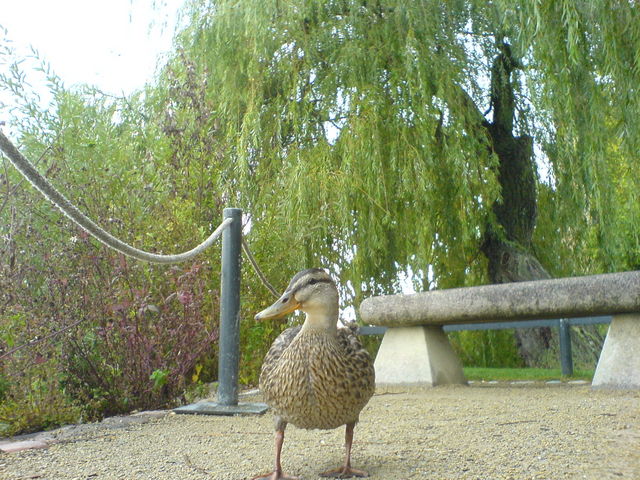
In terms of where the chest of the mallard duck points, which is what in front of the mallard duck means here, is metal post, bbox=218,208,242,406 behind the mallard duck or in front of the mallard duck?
behind

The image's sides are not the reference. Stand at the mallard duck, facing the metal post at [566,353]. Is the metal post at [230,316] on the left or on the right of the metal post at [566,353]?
left

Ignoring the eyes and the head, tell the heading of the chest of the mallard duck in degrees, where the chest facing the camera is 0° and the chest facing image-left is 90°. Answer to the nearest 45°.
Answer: approximately 0°

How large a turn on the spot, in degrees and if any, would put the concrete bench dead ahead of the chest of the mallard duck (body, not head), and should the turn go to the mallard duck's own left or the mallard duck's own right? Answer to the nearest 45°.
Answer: approximately 135° to the mallard duck's own left

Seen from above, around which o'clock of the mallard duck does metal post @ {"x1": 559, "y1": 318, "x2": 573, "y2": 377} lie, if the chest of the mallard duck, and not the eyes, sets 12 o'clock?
The metal post is roughly at 7 o'clock from the mallard duck.

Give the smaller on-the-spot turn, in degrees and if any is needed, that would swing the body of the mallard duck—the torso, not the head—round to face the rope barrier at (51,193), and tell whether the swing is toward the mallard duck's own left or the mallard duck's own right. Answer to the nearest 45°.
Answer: approximately 90° to the mallard duck's own right

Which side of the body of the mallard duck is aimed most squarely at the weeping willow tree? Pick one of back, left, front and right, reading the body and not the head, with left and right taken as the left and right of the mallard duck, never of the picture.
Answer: back

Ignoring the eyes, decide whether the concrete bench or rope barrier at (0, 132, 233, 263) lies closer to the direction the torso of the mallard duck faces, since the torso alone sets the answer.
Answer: the rope barrier
